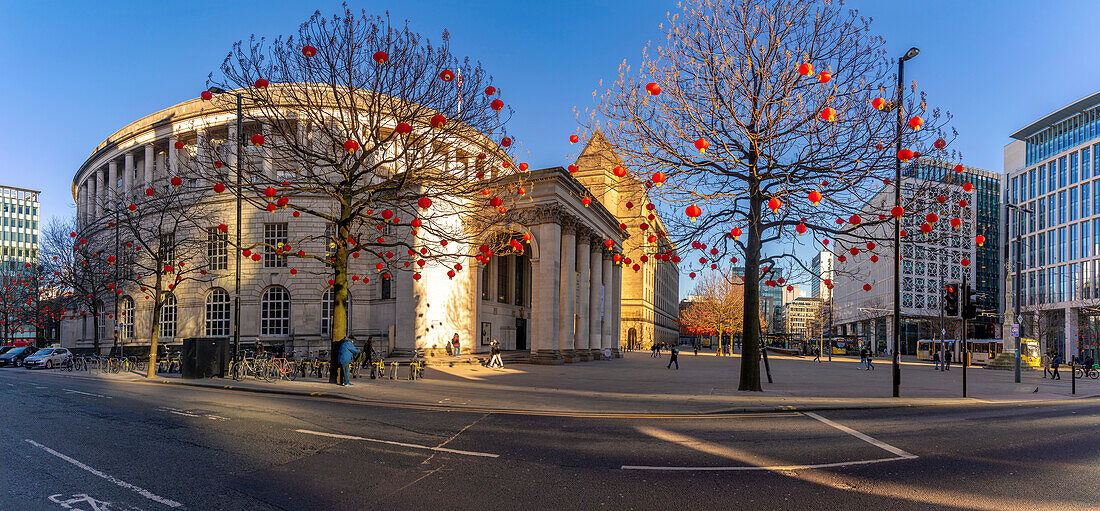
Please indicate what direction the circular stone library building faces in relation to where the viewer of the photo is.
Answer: facing the viewer and to the right of the viewer

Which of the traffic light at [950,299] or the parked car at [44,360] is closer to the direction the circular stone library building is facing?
the traffic light

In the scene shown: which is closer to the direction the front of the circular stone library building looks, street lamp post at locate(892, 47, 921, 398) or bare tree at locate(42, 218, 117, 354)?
the street lamp post

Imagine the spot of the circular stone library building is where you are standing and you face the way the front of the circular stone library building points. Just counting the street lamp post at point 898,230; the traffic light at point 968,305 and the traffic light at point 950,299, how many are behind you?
0
